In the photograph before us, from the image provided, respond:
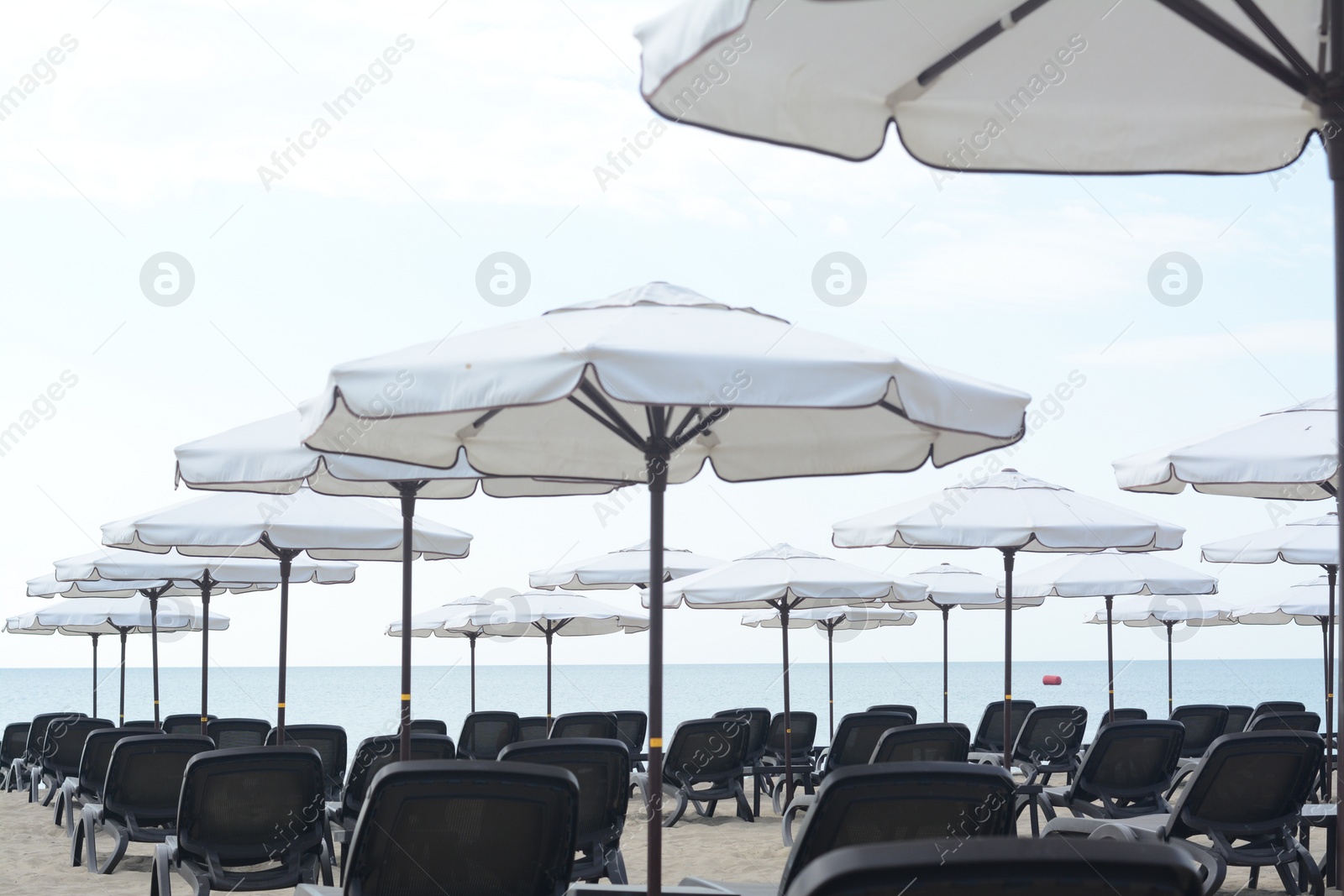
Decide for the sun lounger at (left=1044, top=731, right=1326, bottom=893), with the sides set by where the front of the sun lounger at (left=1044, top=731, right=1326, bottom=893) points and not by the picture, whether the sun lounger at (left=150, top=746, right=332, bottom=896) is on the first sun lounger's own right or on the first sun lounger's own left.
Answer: on the first sun lounger's own left

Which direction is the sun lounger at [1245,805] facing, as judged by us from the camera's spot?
facing away from the viewer and to the left of the viewer

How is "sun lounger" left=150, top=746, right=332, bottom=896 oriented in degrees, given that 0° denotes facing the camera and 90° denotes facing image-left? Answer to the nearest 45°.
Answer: approximately 180°

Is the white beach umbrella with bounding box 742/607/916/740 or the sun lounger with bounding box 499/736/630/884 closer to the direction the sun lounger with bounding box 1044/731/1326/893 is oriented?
the white beach umbrella

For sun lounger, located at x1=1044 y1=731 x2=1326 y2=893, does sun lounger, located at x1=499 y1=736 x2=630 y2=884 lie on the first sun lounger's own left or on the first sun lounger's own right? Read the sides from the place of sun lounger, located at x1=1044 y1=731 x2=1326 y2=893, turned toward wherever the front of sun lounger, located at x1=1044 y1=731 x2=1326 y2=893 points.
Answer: on the first sun lounger's own left

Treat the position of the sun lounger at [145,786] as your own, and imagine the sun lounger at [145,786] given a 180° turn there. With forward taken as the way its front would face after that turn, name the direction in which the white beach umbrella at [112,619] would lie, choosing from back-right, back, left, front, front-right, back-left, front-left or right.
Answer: back-left

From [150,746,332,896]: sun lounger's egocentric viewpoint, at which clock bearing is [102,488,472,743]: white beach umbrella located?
The white beach umbrella is roughly at 12 o'clock from the sun lounger.

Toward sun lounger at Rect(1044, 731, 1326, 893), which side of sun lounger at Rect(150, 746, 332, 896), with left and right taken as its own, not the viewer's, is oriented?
right

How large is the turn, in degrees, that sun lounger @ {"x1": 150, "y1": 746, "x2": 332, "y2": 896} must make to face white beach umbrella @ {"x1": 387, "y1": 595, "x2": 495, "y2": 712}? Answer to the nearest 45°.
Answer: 0° — it already faces it

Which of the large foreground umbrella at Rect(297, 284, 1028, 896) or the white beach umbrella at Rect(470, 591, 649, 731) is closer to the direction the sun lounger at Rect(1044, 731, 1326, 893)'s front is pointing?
the white beach umbrella

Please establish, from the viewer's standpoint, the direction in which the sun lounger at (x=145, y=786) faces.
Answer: facing away from the viewer and to the left of the viewer
